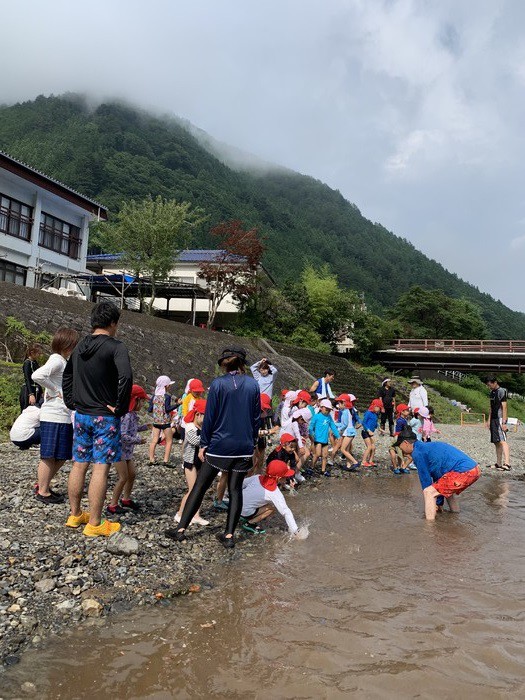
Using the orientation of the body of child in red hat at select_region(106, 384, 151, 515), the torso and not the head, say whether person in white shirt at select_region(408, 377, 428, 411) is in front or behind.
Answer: in front

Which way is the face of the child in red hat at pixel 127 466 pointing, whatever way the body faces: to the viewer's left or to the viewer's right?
to the viewer's right

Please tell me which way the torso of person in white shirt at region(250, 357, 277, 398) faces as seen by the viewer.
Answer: toward the camera

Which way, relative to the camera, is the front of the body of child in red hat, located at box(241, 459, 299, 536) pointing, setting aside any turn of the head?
to the viewer's right

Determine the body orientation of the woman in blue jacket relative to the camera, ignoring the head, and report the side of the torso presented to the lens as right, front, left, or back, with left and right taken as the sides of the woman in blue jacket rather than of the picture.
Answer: back

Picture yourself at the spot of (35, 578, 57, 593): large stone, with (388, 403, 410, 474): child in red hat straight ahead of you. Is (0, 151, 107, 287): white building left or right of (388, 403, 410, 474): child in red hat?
left

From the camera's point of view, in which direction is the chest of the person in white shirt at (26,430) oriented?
to the viewer's right

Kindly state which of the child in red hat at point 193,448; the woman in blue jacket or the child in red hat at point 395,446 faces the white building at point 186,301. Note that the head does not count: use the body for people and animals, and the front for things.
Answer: the woman in blue jacket

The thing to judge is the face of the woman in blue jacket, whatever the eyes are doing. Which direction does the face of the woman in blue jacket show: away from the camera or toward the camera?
away from the camera

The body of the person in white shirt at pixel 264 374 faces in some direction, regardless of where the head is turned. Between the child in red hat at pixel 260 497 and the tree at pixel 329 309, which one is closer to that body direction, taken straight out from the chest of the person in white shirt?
the child in red hat

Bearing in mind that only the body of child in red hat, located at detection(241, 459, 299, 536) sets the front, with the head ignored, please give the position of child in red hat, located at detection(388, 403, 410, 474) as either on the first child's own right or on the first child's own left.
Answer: on the first child's own left

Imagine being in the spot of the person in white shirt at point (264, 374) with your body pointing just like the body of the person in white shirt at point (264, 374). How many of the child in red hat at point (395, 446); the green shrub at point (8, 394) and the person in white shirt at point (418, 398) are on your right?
1

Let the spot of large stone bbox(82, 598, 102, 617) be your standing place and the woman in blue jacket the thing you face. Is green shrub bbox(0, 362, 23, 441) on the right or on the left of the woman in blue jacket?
left

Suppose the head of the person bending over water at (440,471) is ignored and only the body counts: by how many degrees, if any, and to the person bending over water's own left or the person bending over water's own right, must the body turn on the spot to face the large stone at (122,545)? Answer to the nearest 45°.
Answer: approximately 45° to the person bending over water's own left

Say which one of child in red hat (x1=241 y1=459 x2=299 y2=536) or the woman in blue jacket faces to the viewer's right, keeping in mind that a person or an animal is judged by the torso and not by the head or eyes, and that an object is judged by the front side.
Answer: the child in red hat

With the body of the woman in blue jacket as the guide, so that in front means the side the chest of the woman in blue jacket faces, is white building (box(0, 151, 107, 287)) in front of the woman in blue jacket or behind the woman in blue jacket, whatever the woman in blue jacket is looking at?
in front
